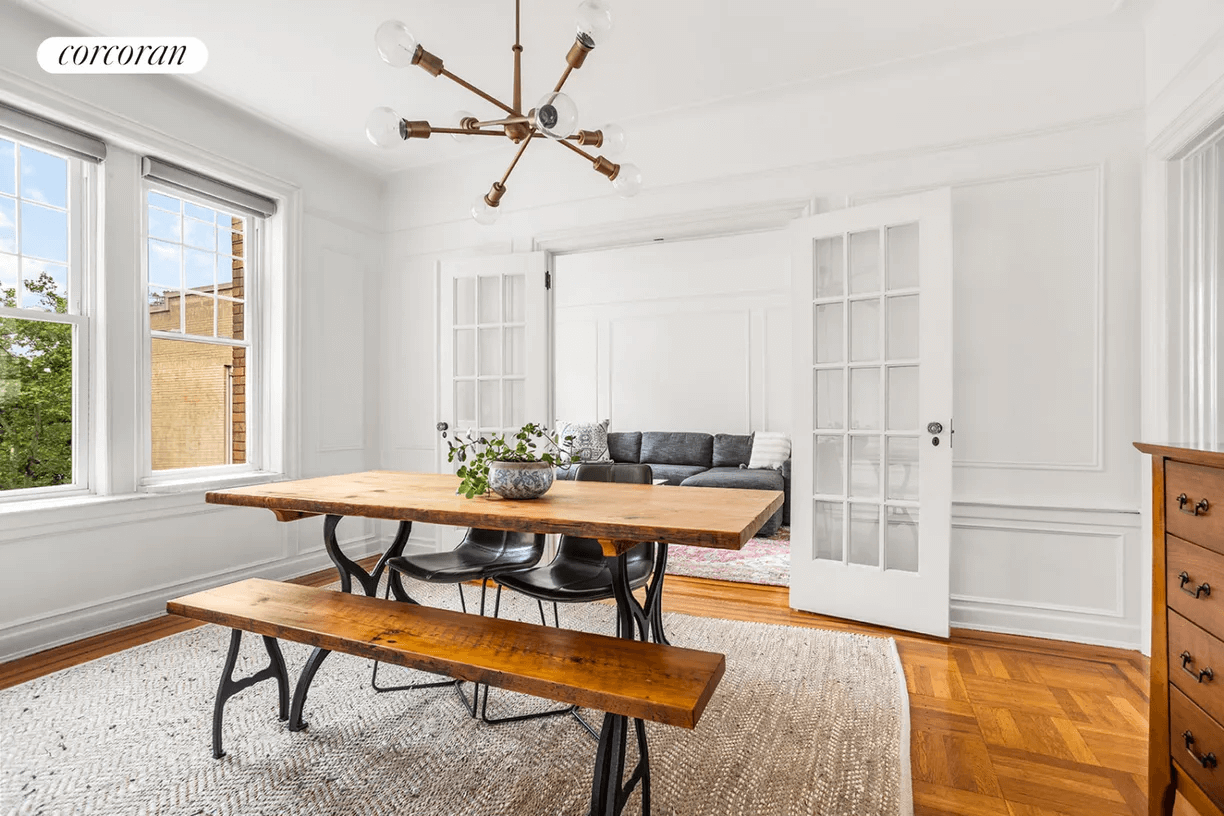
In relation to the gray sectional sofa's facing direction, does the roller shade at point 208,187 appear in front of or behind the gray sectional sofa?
in front

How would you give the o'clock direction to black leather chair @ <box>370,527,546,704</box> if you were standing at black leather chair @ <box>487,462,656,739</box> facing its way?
black leather chair @ <box>370,527,546,704</box> is roughly at 2 o'clock from black leather chair @ <box>487,462,656,739</box>.

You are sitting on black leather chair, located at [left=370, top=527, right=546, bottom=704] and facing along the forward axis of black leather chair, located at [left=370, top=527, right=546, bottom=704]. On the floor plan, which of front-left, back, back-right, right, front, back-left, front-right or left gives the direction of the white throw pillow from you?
back

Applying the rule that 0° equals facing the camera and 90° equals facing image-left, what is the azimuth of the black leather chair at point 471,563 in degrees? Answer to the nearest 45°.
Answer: approximately 45°

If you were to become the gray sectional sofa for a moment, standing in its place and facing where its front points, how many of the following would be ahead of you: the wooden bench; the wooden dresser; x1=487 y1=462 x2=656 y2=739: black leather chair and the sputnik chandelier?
4

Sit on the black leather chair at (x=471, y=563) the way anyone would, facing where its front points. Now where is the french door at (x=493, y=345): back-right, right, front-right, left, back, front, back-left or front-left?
back-right

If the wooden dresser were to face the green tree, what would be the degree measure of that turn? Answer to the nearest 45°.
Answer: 0° — it already faces it

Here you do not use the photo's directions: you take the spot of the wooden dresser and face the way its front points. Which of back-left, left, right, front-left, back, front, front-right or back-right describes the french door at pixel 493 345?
front-right

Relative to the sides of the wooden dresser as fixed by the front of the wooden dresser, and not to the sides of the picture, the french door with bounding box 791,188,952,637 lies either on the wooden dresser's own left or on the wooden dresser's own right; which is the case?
on the wooden dresser's own right

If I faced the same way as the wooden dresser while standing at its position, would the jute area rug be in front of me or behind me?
in front

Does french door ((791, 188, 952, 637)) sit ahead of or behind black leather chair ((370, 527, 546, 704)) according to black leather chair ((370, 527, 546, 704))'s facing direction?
behind

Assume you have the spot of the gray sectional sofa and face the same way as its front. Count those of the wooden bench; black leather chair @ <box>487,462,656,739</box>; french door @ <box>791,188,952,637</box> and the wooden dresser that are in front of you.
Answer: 4

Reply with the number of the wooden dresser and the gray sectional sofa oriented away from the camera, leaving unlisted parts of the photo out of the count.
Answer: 0

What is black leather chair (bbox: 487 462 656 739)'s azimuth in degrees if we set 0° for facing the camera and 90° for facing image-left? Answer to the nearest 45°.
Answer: approximately 45°
